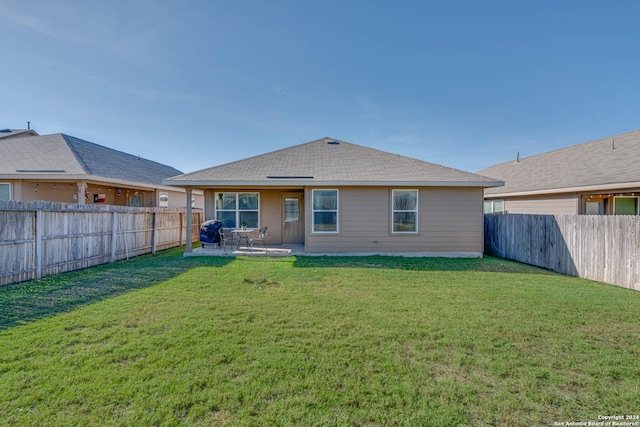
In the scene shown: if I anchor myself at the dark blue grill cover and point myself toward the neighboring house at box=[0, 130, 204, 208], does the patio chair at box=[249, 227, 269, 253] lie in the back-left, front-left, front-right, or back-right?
back-right

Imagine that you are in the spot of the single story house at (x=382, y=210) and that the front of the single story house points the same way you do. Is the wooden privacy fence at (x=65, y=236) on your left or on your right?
on your left

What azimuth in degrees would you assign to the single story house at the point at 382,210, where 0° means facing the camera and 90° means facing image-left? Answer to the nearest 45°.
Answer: approximately 180°

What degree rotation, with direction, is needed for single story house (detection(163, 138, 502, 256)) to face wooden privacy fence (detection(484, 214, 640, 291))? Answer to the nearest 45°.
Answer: approximately 135° to its right

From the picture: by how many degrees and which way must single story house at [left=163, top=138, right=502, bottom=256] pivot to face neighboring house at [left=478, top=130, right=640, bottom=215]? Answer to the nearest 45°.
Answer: approximately 90° to its right
